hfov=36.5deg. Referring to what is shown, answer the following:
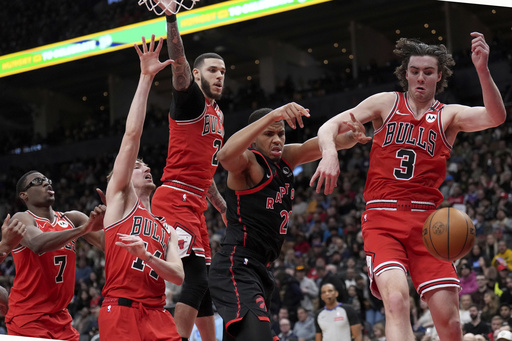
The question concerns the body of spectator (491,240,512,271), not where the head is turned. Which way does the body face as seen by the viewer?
toward the camera

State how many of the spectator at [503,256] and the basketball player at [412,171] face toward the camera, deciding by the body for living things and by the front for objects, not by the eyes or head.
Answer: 2

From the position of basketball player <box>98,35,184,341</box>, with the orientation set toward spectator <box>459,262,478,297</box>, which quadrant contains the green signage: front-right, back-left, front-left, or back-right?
front-left

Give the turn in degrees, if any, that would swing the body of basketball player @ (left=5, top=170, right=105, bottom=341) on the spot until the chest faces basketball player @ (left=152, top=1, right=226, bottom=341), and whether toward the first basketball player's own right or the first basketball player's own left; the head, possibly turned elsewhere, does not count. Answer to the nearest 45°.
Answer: approximately 45° to the first basketball player's own left

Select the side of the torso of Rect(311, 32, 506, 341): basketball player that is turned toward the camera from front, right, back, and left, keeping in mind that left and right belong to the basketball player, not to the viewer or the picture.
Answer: front

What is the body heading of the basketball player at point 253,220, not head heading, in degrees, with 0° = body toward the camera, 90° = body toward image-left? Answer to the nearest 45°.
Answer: approximately 315°

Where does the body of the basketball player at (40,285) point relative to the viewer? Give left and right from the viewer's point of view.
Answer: facing the viewer and to the right of the viewer

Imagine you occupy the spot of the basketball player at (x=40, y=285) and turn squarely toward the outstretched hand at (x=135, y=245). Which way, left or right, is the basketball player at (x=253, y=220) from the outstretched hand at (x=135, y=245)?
left

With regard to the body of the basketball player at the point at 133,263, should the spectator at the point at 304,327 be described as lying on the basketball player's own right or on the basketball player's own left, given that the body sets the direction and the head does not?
on the basketball player's own left

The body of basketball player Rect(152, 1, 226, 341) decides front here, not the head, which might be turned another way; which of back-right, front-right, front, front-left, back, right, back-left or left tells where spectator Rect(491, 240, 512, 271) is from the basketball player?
left

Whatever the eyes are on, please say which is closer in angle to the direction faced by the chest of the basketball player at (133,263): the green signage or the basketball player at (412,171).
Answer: the basketball player

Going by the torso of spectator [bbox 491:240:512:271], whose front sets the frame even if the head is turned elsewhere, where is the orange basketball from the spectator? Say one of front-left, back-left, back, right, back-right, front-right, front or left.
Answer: front

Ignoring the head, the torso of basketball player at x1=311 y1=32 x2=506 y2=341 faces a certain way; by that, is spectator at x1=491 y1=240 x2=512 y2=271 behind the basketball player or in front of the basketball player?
behind
